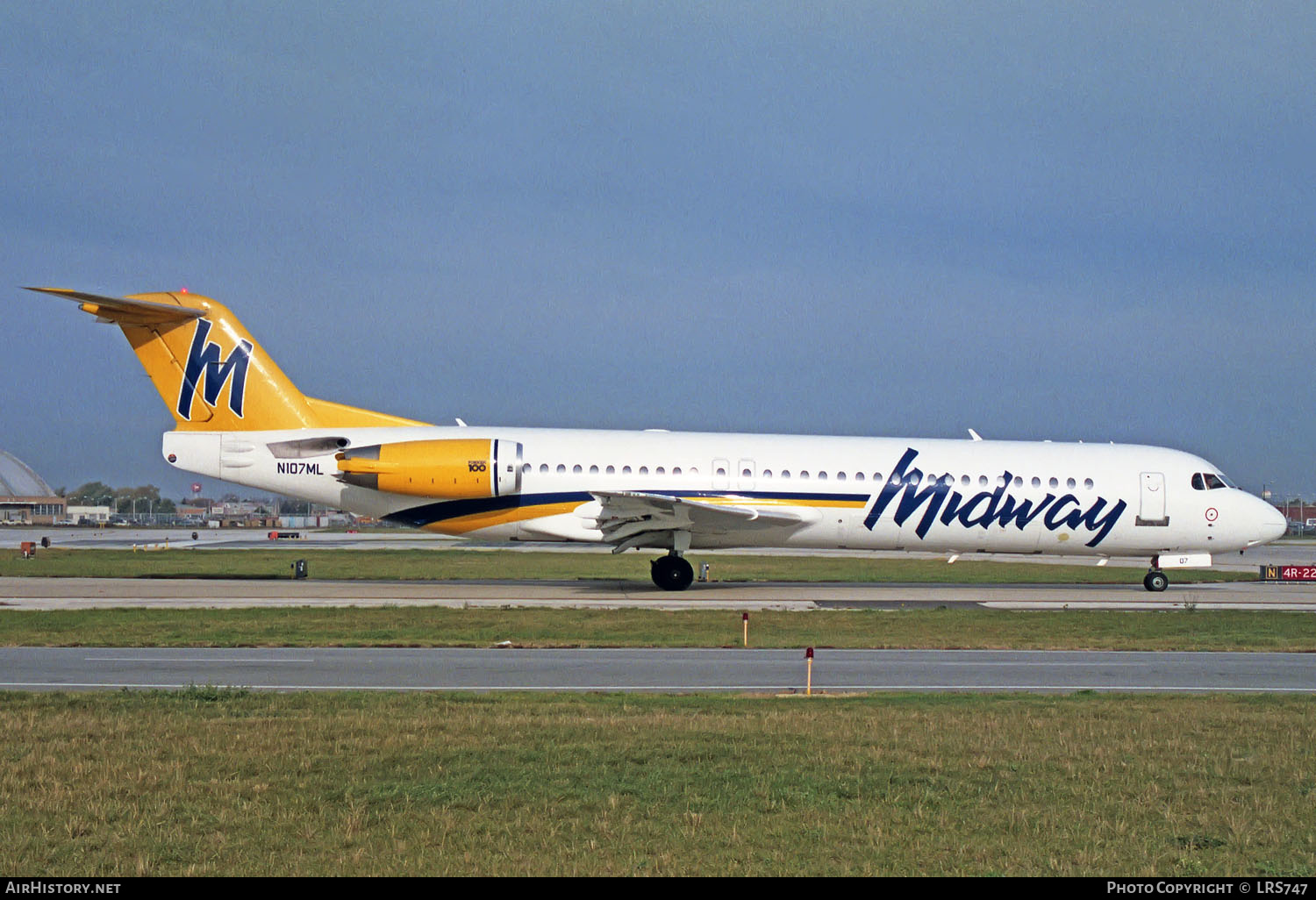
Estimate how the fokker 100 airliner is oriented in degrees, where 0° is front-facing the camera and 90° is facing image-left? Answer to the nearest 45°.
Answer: approximately 270°
